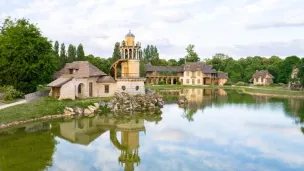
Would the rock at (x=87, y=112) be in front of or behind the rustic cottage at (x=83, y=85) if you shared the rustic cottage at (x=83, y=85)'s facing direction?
in front

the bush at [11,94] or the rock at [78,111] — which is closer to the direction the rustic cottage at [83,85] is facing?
the rock

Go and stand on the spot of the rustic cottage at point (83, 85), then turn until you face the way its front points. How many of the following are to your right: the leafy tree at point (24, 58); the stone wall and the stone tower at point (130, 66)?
2

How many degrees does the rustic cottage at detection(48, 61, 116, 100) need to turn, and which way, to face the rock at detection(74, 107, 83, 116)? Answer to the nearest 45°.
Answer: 0° — it already faces it

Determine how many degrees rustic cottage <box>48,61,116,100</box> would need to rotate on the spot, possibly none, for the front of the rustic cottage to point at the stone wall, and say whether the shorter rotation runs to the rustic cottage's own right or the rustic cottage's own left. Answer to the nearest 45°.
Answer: approximately 90° to the rustic cottage's own right

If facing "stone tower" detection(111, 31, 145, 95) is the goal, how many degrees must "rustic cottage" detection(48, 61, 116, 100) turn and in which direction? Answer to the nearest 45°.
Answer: approximately 90° to its left

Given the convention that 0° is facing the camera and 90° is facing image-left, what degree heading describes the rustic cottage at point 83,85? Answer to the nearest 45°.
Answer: approximately 0°

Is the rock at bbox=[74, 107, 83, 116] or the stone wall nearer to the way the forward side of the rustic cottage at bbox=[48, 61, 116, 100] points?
the rock

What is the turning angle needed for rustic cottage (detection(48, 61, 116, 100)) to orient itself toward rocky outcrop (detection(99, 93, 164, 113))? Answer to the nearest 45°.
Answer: approximately 45° to its left

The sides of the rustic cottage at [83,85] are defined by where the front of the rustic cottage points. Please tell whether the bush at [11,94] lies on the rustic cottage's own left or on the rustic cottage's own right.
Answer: on the rustic cottage's own right

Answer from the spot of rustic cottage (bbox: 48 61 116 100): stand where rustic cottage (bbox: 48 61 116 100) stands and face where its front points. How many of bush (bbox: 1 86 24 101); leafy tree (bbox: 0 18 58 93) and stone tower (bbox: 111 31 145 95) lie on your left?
1
